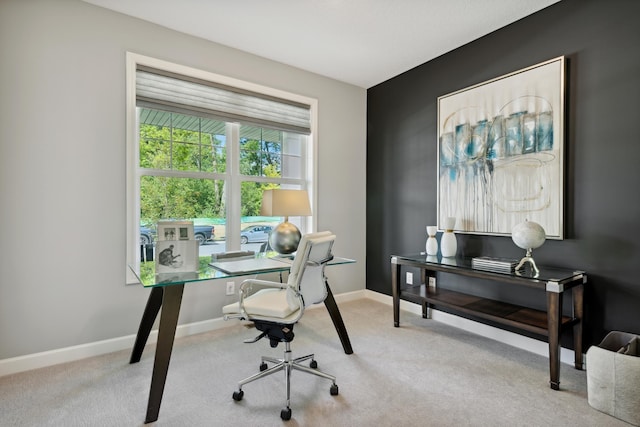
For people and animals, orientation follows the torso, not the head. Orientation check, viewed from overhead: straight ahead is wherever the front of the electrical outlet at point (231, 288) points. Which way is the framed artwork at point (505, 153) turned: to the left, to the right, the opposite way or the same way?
to the right

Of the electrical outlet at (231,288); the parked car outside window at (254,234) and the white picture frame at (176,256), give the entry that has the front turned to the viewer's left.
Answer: the parked car outside window

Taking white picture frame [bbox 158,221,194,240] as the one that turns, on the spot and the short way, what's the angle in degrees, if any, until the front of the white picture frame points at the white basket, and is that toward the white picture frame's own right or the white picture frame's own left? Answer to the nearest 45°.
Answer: approximately 45° to the white picture frame's own left

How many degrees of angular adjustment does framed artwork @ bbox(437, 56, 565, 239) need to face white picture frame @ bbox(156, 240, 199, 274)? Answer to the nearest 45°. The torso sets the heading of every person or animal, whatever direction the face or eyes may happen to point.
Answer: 0° — it already faces it

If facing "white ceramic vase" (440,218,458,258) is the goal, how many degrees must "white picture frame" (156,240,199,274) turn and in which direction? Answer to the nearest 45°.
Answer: approximately 90° to its left

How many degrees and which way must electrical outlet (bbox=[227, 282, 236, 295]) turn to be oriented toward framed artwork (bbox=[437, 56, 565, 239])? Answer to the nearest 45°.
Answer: approximately 45° to its left

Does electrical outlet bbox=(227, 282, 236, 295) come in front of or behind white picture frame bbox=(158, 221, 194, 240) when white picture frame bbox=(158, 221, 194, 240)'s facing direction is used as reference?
behind

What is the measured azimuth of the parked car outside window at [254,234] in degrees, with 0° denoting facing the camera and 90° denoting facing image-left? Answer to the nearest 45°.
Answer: approximately 90°

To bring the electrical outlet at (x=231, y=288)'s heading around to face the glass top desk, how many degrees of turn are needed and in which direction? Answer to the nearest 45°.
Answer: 0° — it already faces it

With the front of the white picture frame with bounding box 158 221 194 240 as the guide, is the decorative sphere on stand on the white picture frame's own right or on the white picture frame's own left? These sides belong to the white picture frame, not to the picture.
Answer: on the white picture frame's own left

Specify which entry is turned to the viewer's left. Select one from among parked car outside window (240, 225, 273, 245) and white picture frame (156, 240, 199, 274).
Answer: the parked car outside window

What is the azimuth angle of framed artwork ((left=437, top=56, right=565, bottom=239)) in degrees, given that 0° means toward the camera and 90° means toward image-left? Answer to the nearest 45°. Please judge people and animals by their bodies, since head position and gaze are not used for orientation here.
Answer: approximately 45°
